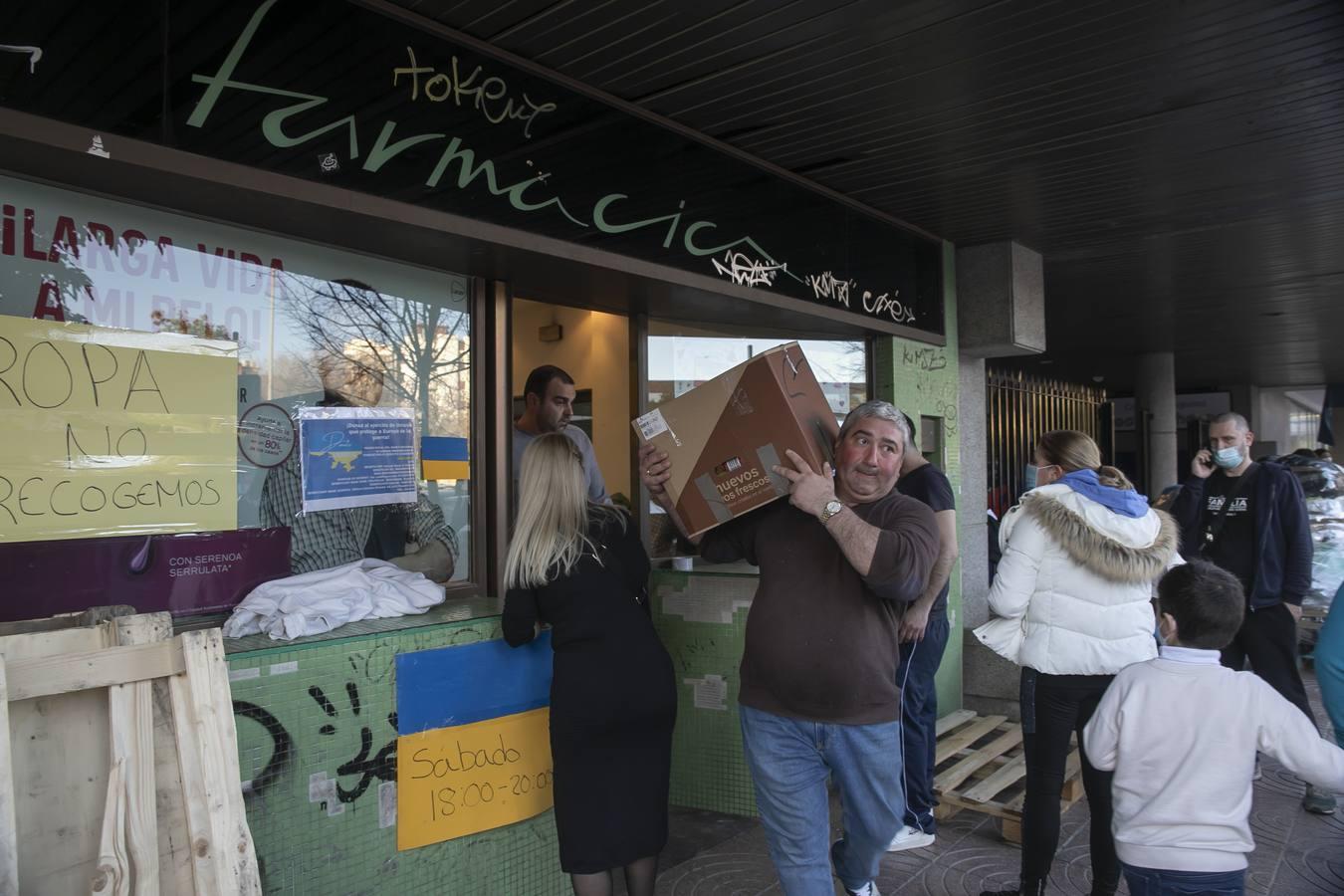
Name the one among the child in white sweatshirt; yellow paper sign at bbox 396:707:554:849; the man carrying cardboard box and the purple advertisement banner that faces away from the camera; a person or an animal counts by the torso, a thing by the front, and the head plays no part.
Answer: the child in white sweatshirt

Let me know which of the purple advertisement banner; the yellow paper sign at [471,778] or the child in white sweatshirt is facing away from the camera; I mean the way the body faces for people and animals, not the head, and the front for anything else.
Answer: the child in white sweatshirt

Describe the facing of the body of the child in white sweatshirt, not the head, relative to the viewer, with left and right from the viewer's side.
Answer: facing away from the viewer

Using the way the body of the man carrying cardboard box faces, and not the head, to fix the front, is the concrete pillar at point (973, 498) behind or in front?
behind

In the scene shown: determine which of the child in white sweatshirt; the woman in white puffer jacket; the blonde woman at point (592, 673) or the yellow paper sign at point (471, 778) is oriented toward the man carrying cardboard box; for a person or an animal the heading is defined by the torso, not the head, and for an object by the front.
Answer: the yellow paper sign

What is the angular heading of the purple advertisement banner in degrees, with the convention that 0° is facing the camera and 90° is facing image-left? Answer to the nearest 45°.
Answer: approximately 0°

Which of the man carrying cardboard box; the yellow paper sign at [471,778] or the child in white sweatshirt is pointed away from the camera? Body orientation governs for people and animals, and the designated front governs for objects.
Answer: the child in white sweatshirt

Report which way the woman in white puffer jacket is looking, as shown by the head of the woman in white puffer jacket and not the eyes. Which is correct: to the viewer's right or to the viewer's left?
to the viewer's left

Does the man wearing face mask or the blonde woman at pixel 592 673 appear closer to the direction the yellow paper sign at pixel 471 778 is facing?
the blonde woman

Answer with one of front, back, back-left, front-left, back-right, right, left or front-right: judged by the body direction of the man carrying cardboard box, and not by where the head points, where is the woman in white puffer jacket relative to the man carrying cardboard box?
back-left

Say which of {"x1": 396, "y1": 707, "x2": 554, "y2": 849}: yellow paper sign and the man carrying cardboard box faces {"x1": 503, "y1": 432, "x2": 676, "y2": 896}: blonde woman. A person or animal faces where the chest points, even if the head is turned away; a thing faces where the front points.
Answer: the yellow paper sign

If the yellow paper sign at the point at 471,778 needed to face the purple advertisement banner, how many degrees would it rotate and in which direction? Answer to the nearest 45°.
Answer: approximately 135° to its right

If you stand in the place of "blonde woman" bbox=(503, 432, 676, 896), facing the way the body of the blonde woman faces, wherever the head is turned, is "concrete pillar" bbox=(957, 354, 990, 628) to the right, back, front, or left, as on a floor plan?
right

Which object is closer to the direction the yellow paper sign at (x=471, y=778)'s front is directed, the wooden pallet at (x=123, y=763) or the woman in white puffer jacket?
the woman in white puffer jacket
